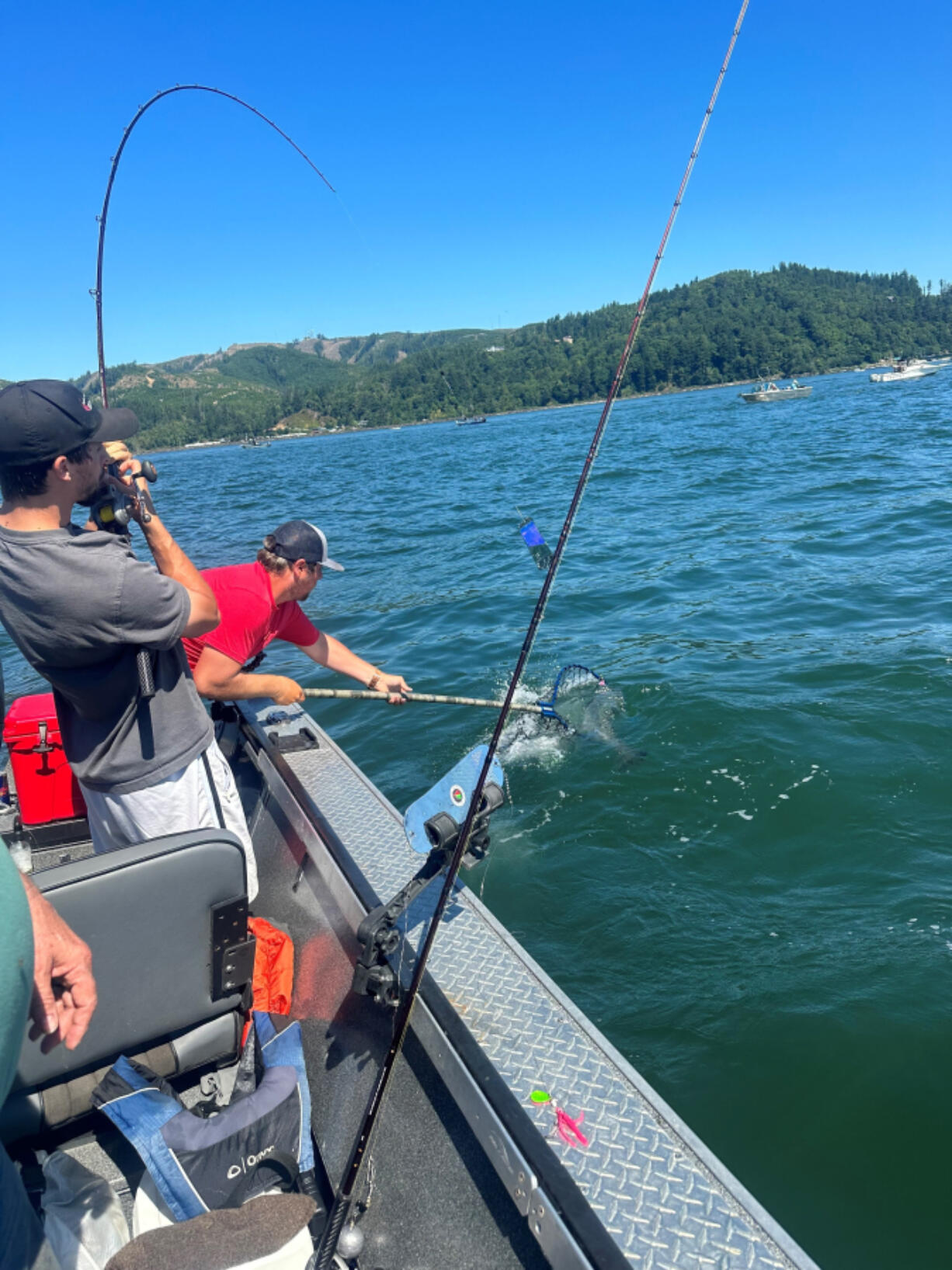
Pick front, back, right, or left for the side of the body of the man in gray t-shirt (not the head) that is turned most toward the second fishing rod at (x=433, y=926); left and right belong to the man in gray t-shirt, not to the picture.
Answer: right

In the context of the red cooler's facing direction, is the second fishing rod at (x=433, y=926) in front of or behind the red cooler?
in front

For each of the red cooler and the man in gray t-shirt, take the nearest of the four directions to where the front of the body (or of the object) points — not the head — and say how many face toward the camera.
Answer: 1

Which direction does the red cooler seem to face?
toward the camera

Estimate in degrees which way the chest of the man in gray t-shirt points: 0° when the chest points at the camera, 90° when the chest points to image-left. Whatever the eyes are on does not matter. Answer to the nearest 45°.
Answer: approximately 225°

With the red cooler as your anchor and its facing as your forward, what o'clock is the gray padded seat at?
The gray padded seat is roughly at 12 o'clock from the red cooler.

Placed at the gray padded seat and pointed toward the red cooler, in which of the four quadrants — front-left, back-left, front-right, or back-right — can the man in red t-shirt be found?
front-right

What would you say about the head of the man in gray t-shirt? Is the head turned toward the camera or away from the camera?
away from the camera

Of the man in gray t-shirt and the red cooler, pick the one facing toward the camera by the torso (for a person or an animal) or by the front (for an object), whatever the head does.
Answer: the red cooler
